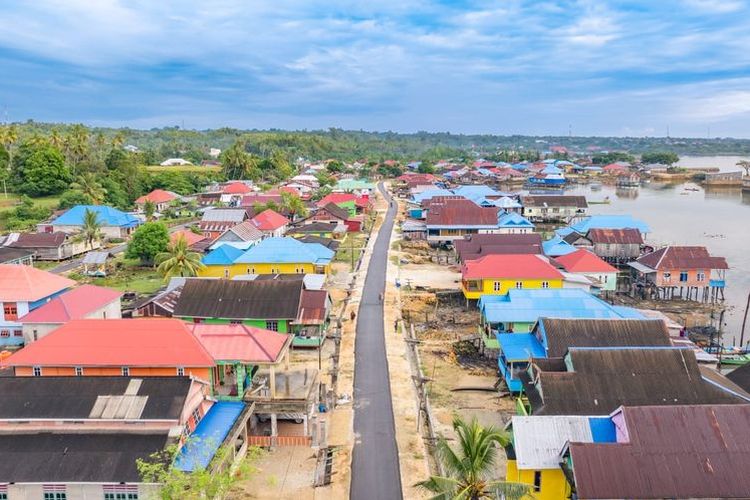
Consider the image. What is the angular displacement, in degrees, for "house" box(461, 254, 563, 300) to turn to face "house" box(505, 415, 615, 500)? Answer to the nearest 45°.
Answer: approximately 90° to its left

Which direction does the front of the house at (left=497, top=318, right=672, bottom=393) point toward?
to the viewer's left

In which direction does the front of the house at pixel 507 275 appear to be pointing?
to the viewer's left

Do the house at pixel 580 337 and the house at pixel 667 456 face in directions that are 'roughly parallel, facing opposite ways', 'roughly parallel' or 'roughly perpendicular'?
roughly parallel

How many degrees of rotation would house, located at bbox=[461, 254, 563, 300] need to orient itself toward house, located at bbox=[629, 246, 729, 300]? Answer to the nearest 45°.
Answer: approximately 135° to its right

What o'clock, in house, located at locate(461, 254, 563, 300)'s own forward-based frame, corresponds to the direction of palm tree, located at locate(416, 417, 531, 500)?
The palm tree is roughly at 9 o'clock from the house.

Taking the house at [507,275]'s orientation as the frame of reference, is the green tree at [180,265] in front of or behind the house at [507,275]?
in front

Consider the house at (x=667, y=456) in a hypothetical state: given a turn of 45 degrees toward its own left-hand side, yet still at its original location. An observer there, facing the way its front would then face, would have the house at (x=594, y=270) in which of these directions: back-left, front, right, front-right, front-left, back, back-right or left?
back-right

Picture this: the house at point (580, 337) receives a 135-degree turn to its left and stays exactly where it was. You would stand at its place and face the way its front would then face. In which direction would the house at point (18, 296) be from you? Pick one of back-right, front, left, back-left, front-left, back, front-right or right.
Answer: back-right

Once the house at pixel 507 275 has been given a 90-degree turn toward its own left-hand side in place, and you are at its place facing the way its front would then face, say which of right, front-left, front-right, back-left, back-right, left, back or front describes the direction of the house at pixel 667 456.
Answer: front

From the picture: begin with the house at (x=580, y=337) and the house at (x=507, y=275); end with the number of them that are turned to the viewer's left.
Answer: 2

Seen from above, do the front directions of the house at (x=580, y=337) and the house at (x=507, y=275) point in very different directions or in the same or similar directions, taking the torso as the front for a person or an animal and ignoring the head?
same or similar directions

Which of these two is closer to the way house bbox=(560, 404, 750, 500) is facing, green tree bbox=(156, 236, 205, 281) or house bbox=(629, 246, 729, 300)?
the green tree

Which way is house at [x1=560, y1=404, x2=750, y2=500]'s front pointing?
to the viewer's left

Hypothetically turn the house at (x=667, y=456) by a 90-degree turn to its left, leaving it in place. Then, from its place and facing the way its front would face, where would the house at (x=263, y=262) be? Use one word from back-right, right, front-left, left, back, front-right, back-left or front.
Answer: back-right

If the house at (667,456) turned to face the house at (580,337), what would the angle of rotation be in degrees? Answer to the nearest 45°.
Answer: approximately 90° to its right

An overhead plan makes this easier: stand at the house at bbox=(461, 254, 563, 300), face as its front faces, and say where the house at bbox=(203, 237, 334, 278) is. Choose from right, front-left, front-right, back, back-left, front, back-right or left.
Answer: front
